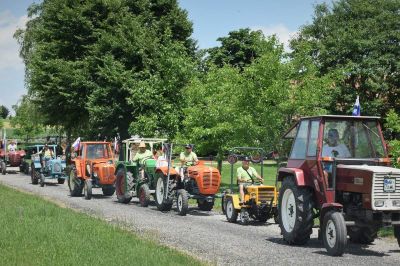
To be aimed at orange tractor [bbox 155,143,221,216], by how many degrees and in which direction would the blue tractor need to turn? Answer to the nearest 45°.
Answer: approximately 45° to its right

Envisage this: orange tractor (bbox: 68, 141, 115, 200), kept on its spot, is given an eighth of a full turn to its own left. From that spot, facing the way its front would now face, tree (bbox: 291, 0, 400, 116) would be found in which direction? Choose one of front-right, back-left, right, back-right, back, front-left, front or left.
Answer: front-left

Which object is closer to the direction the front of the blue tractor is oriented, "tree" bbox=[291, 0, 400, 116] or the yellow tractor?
the yellow tractor

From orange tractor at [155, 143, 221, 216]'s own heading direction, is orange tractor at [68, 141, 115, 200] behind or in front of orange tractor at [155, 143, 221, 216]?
behind

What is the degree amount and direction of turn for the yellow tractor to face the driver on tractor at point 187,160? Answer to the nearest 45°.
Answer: approximately 180°

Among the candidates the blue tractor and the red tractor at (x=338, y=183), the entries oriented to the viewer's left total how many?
0

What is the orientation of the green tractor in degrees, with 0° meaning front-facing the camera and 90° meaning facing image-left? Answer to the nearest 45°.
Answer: approximately 315°

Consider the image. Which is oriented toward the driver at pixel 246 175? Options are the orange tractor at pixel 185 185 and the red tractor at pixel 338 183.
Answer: the orange tractor

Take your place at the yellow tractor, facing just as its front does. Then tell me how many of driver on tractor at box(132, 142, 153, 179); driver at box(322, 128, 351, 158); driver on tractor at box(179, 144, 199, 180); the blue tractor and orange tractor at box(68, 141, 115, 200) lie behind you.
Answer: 4

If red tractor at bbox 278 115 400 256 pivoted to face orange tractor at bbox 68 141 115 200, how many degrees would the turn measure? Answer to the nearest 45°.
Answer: approximately 180°

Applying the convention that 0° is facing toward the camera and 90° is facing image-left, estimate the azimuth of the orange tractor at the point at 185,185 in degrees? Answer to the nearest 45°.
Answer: approximately 315°

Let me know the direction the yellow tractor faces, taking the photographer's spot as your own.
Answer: facing the viewer and to the right of the viewer
